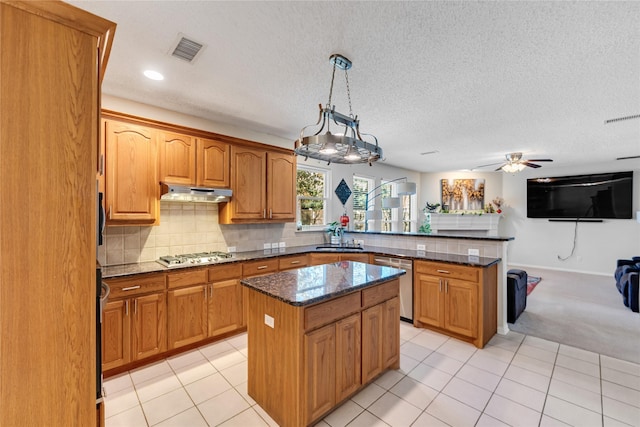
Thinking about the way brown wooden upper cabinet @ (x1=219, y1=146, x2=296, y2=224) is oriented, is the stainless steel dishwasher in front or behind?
in front

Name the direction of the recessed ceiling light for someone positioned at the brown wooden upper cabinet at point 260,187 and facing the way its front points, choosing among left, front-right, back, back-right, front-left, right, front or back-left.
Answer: right

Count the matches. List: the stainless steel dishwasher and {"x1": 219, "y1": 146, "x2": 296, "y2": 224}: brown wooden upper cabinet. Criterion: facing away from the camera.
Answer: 0

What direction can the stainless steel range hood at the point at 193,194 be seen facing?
toward the camera

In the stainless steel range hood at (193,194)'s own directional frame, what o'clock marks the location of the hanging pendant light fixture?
The hanging pendant light fixture is roughly at 11 o'clock from the stainless steel range hood.

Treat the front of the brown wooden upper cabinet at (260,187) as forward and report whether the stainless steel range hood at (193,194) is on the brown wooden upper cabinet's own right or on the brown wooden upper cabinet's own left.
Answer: on the brown wooden upper cabinet's own right

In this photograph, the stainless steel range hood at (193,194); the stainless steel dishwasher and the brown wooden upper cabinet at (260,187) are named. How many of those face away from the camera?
0

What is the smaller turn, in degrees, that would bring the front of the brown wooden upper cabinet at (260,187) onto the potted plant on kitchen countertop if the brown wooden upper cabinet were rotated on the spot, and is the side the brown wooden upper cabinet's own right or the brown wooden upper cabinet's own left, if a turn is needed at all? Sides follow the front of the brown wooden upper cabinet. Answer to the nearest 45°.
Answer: approximately 90° to the brown wooden upper cabinet's own left

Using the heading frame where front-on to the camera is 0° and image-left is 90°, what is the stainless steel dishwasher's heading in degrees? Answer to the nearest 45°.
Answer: approximately 45°

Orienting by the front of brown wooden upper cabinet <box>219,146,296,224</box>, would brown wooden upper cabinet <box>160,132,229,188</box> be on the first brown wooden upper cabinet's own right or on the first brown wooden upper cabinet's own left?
on the first brown wooden upper cabinet's own right
